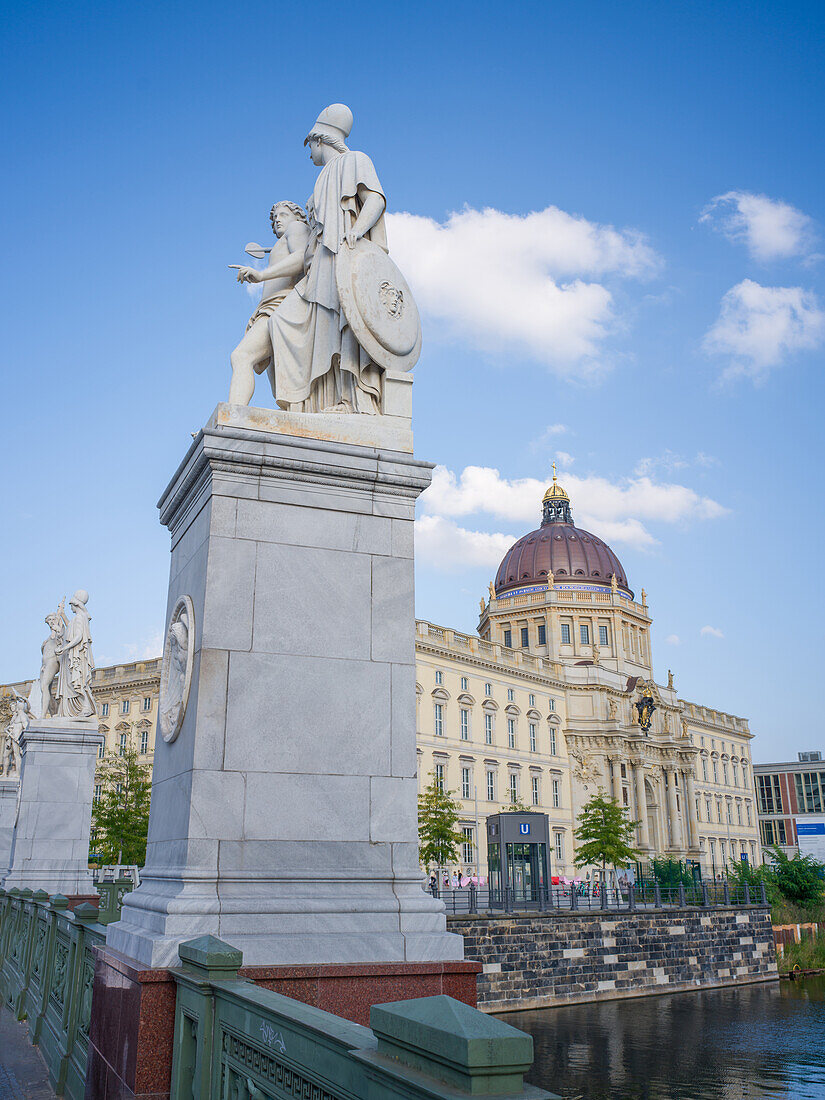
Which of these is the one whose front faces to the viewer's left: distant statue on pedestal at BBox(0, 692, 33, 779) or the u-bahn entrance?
the distant statue on pedestal

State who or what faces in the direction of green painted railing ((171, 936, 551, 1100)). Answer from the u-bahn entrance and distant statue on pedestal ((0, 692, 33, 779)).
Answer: the u-bahn entrance

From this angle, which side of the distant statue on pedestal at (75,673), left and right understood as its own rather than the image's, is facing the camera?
left

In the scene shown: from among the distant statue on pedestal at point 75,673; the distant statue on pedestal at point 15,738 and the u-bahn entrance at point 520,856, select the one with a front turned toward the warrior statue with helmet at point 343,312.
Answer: the u-bahn entrance

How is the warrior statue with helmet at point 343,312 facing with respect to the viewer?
to the viewer's left

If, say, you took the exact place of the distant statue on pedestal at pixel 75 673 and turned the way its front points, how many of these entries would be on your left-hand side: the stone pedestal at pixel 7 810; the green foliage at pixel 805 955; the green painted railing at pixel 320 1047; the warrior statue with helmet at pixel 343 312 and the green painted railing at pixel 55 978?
3

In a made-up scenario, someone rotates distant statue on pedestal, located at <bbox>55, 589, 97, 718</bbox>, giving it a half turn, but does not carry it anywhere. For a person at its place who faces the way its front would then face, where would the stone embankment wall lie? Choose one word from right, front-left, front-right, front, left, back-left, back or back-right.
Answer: front-left

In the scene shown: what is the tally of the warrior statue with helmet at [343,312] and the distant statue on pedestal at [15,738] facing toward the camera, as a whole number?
0

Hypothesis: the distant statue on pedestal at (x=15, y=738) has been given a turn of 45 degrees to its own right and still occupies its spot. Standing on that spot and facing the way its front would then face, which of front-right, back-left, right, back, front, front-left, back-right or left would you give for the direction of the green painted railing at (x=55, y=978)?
back-left

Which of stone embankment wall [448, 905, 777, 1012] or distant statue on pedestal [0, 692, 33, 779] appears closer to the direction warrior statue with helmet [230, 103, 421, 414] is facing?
the distant statue on pedestal

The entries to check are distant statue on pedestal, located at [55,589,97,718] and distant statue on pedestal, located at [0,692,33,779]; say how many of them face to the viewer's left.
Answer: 2

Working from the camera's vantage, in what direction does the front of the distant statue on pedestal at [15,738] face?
facing to the left of the viewer

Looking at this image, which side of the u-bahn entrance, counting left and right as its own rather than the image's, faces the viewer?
front

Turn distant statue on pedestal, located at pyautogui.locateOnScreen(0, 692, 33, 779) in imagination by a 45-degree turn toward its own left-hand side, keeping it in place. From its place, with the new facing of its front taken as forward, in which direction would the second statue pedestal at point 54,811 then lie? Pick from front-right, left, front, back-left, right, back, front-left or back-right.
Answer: front-left
